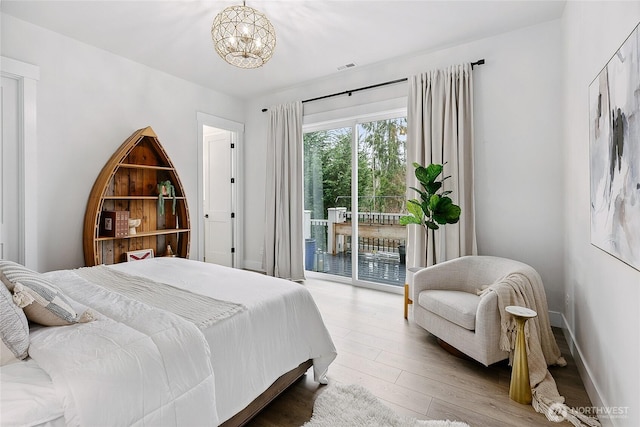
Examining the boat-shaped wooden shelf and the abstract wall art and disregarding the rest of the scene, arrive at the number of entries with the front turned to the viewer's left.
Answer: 1

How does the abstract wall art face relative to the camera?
to the viewer's left

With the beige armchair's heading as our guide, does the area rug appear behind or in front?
in front

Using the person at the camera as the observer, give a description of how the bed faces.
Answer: facing away from the viewer and to the right of the viewer

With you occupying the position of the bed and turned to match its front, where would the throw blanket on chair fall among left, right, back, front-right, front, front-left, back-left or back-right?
front-right

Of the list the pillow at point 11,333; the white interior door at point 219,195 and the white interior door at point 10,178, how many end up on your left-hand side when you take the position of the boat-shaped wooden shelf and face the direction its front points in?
1

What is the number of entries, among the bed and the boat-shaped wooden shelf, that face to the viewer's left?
0

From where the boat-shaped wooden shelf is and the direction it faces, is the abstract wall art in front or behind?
in front

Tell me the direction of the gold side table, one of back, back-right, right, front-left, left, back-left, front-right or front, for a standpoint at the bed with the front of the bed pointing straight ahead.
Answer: front-right

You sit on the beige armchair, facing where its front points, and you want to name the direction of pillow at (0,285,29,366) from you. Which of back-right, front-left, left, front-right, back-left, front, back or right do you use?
front

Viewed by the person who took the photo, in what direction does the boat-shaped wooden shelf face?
facing the viewer and to the right of the viewer

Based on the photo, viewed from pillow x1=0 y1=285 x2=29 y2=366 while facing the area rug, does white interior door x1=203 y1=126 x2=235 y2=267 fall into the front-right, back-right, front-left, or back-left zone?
front-left

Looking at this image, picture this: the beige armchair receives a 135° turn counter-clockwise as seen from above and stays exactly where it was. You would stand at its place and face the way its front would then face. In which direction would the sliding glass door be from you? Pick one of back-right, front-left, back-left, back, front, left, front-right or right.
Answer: back-left
